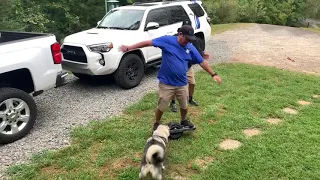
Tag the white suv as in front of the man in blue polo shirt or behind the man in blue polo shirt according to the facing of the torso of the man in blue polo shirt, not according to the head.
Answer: behind

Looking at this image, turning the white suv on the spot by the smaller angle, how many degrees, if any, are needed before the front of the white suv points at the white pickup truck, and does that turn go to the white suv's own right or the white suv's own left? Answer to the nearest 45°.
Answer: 0° — it already faces it

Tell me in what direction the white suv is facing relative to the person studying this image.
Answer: facing the viewer and to the left of the viewer

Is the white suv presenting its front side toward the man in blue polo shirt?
no

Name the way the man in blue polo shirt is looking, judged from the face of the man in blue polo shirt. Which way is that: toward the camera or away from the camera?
toward the camera

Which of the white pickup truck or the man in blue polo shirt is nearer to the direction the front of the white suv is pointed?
the white pickup truck

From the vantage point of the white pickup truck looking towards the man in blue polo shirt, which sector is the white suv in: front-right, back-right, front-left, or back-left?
front-left

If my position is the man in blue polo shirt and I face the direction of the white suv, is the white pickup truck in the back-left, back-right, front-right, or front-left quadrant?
front-left

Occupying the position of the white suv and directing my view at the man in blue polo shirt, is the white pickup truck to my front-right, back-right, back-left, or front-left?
front-right
